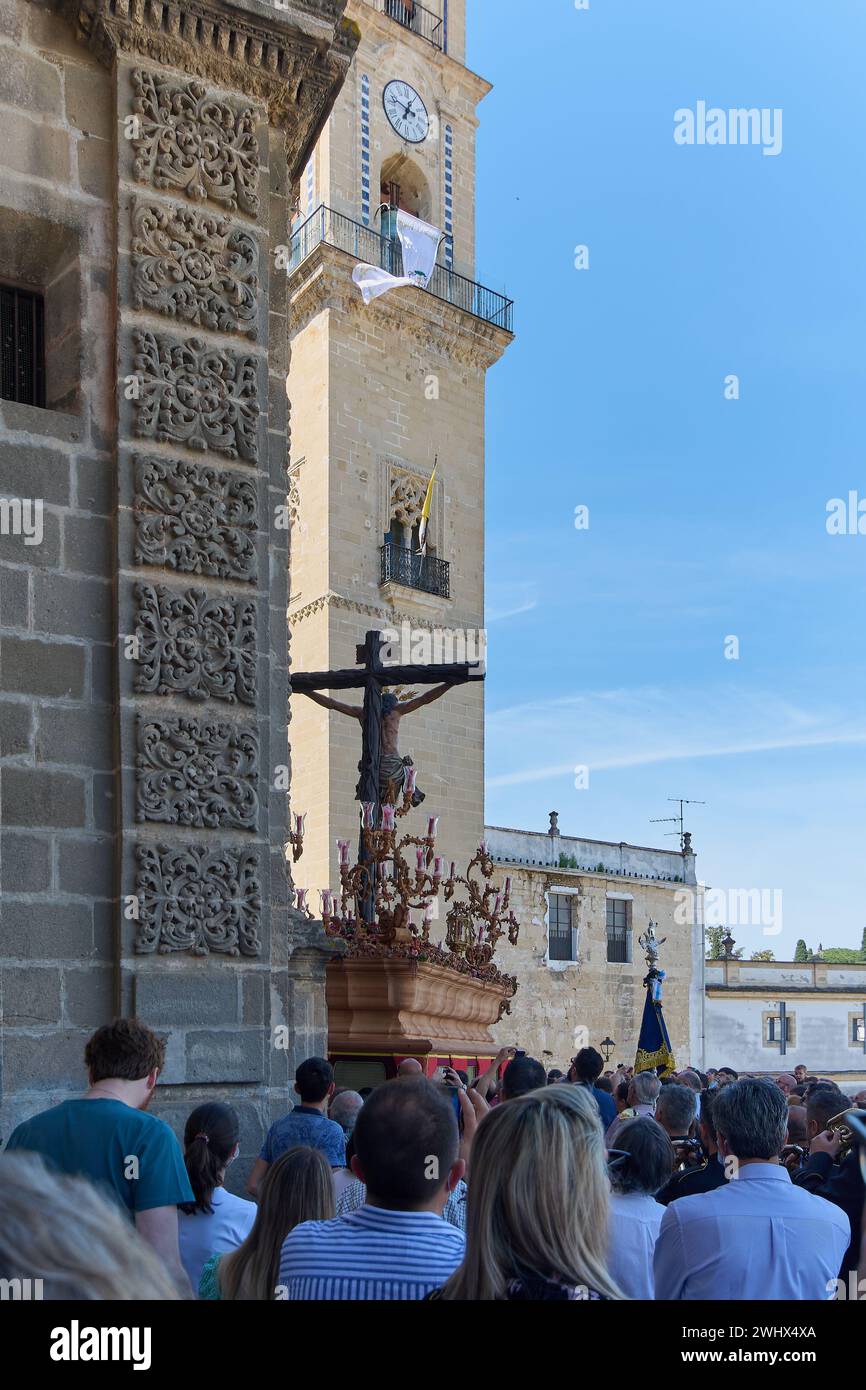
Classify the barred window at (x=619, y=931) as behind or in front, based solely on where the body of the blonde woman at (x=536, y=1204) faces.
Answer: in front

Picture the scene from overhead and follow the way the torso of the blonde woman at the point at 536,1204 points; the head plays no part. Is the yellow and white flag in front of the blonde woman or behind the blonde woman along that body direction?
in front

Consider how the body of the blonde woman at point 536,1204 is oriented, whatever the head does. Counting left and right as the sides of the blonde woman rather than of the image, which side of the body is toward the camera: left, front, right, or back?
back

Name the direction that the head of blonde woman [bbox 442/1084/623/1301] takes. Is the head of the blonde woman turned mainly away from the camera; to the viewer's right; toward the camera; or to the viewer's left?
away from the camera

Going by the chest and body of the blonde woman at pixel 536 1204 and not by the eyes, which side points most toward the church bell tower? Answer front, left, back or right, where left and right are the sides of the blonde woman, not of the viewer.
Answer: front

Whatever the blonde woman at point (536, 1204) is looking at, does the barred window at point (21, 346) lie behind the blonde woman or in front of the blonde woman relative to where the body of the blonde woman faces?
in front

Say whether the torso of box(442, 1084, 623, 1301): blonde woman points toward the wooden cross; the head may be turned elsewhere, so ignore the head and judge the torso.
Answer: yes
